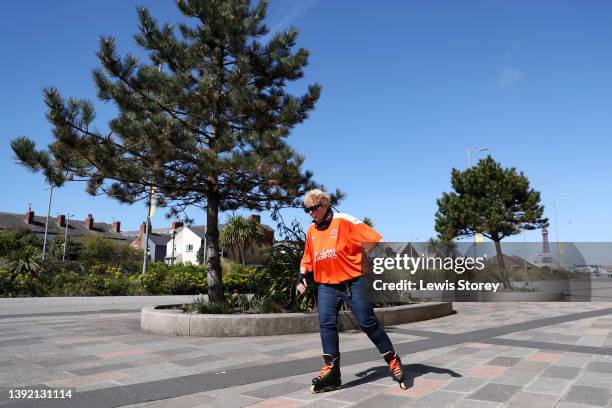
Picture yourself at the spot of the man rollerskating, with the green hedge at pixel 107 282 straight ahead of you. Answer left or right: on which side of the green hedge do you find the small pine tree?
right

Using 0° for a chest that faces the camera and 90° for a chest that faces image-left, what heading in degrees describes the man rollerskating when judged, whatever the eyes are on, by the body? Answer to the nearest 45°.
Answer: approximately 45°

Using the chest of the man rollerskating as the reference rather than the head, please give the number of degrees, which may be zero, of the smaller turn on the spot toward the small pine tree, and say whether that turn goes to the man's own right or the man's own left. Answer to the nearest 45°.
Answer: approximately 135° to the man's own right

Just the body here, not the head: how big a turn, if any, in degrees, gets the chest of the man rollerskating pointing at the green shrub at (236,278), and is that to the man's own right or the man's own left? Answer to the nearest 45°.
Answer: approximately 135° to the man's own right

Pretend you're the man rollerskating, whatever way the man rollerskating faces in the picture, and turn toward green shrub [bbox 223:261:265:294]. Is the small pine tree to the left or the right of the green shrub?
right

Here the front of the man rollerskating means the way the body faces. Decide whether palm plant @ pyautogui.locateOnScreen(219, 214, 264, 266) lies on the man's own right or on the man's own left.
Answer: on the man's own right

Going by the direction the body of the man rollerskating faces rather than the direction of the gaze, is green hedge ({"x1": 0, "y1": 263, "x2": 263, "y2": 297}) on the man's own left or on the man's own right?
on the man's own right
